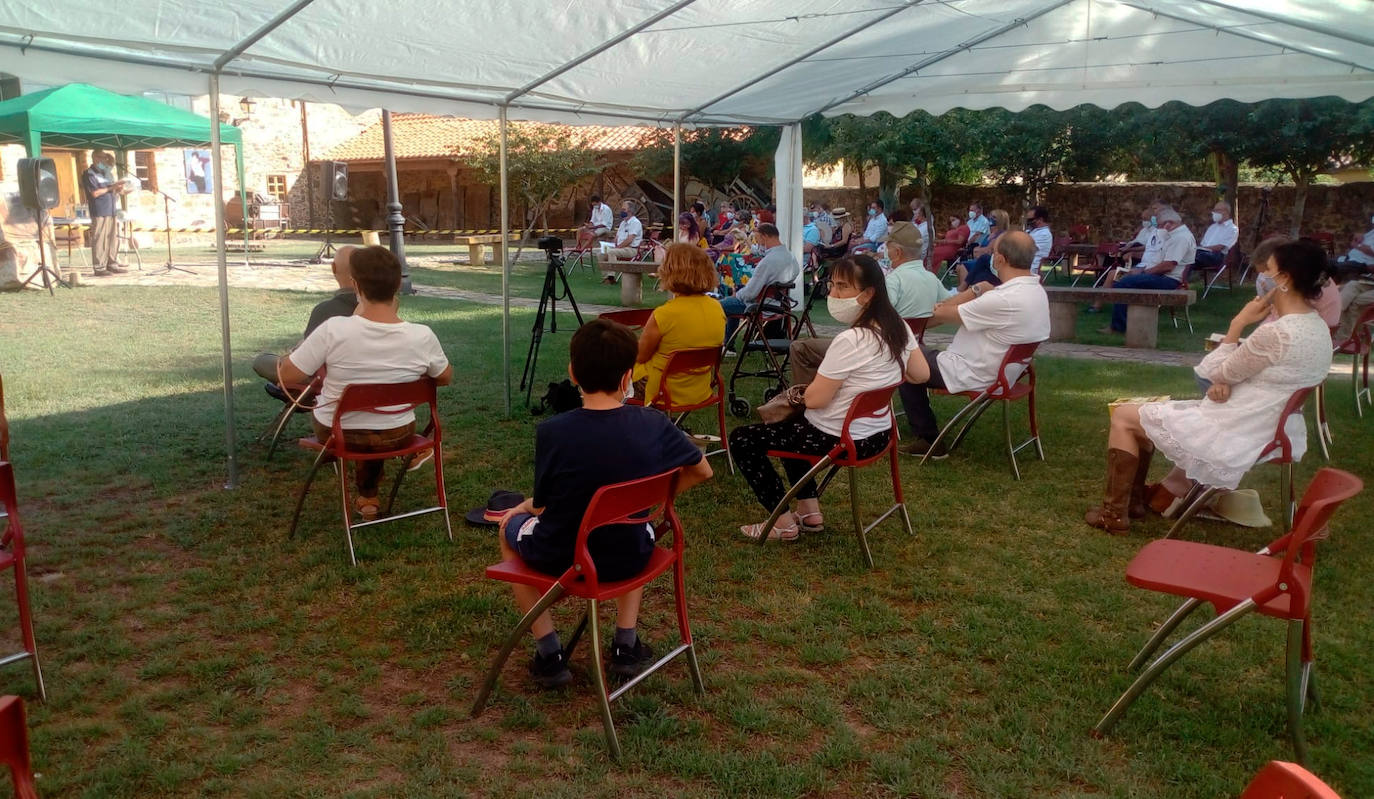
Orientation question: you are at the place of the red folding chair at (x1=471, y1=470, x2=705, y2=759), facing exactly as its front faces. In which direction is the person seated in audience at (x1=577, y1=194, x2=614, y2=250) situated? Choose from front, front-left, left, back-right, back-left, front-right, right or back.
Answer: front-right

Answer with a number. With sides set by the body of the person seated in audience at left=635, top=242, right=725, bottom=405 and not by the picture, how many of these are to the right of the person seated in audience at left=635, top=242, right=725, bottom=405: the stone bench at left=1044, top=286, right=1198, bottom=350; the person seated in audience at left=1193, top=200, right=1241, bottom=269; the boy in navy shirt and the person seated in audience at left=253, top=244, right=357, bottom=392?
2

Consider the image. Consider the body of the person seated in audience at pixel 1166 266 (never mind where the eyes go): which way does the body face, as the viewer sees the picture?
to the viewer's left

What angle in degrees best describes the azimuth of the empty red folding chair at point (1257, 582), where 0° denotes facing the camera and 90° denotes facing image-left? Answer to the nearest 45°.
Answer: approximately 90°

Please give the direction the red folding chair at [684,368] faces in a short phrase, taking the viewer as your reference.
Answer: facing away from the viewer and to the left of the viewer

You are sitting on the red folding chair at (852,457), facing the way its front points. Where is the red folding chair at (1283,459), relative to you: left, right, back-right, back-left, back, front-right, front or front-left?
back-right

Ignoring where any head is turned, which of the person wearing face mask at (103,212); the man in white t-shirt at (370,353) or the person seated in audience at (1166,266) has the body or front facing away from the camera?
the man in white t-shirt

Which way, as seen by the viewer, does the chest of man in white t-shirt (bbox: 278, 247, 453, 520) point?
away from the camera

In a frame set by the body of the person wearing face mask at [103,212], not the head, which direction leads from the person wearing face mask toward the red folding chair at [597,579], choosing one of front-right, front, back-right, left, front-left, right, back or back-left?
front-right

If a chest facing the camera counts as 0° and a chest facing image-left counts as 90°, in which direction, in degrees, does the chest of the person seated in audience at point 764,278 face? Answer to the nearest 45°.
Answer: approximately 90°

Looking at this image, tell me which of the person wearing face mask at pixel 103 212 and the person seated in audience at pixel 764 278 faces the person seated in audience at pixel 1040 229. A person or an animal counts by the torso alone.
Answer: the person wearing face mask

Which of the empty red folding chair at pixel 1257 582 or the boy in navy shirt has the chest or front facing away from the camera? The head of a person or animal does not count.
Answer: the boy in navy shirt

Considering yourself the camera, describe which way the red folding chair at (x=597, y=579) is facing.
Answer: facing away from the viewer and to the left of the viewer

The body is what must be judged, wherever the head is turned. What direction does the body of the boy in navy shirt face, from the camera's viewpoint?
away from the camera
